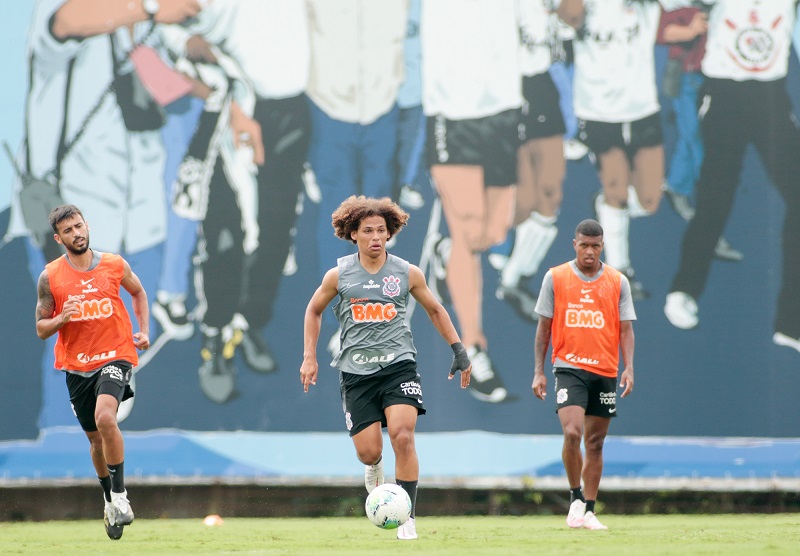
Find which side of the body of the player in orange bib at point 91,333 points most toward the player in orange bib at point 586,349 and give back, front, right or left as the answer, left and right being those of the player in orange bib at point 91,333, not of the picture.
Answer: left

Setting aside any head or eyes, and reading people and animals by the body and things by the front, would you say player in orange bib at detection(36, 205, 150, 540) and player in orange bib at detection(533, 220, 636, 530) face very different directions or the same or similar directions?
same or similar directions

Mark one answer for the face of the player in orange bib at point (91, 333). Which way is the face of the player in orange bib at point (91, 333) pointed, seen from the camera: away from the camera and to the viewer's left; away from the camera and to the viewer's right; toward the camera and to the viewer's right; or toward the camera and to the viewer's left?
toward the camera and to the viewer's right

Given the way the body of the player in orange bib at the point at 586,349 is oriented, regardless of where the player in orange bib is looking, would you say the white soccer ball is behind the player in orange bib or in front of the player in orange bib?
in front

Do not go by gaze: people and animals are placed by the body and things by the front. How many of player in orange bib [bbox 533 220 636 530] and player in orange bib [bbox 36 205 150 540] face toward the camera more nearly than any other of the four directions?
2

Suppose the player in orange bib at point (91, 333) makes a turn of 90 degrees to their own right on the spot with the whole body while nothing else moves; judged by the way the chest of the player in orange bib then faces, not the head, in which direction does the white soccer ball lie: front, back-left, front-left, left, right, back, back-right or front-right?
back-left

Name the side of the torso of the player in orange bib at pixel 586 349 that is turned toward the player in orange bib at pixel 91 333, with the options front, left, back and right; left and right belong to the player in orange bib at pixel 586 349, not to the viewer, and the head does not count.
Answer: right

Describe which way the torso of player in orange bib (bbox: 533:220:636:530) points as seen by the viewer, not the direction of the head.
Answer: toward the camera

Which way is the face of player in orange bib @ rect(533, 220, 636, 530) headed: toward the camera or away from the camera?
toward the camera

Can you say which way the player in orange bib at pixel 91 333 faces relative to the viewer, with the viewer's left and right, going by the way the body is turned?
facing the viewer
